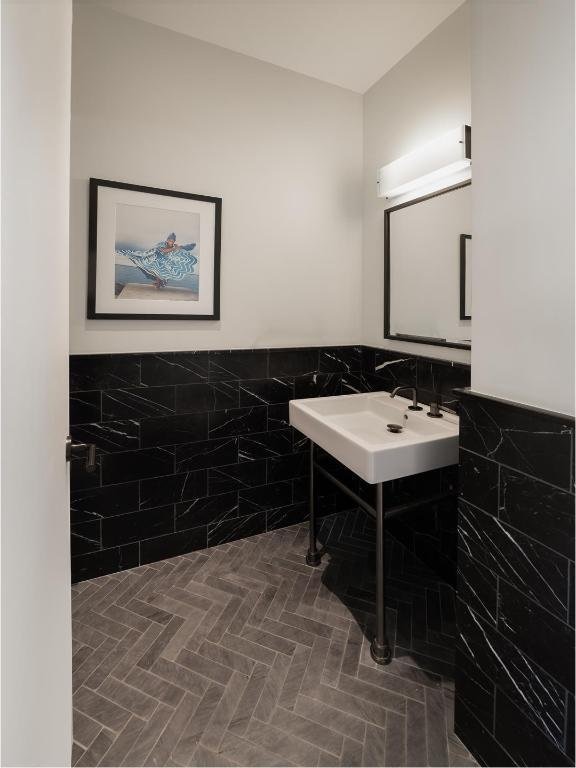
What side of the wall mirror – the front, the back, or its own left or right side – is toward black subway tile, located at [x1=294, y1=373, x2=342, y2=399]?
right

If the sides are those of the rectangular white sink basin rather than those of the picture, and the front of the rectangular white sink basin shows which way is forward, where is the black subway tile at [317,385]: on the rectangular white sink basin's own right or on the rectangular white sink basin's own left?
on the rectangular white sink basin's own right

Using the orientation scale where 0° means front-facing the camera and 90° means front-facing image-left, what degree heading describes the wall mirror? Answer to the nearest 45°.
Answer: approximately 45°

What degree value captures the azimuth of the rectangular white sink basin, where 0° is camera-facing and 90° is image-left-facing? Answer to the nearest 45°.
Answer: approximately 45°
